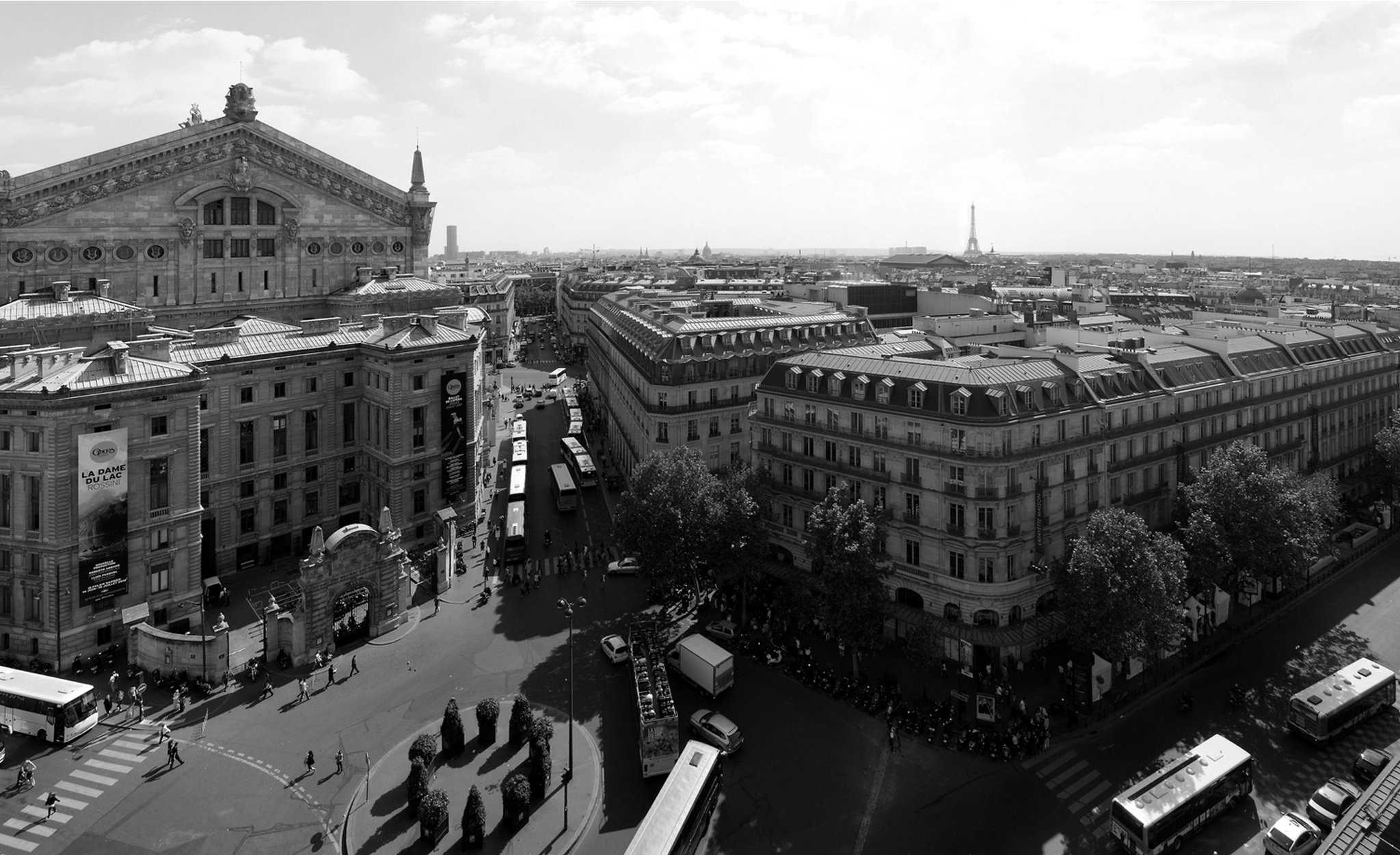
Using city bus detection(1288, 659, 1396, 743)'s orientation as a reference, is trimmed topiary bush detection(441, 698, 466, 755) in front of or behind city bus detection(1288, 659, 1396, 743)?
behind

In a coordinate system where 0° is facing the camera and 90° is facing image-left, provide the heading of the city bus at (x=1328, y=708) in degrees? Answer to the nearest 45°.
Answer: approximately 225°

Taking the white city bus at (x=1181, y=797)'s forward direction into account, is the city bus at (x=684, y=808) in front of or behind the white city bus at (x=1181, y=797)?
behind

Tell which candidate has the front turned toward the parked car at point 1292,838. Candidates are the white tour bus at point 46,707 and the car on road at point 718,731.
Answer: the white tour bus

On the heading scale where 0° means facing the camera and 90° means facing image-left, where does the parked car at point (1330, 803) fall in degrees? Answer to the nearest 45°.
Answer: approximately 225°

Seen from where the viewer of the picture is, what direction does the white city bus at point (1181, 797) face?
facing away from the viewer and to the right of the viewer

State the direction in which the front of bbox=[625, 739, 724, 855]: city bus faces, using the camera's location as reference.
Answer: facing away from the viewer and to the right of the viewer

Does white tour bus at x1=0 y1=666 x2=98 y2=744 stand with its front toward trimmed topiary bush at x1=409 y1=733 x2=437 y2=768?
yes

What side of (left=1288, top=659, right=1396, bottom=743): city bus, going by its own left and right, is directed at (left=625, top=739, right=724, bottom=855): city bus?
back
